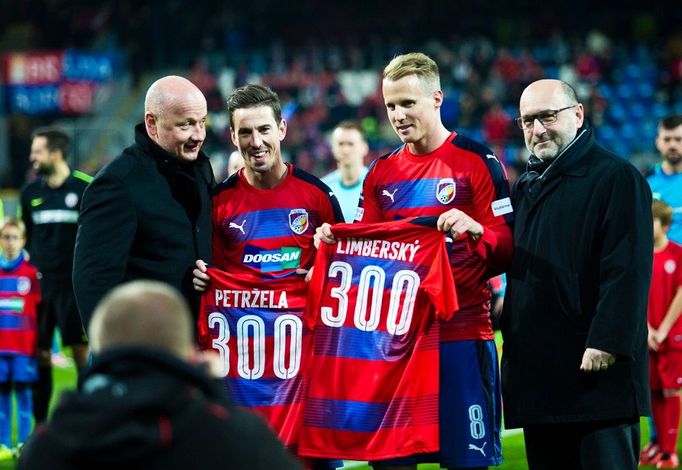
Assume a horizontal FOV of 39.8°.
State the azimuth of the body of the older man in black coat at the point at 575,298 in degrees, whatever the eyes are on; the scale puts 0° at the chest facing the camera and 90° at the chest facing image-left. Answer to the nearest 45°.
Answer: approximately 45°

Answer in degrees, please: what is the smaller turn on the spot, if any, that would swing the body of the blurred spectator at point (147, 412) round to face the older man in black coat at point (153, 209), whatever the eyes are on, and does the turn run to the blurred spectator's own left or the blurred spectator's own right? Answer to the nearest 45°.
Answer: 0° — they already face them

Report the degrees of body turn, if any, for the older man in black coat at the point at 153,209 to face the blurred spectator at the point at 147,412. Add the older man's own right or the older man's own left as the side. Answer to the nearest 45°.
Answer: approximately 45° to the older man's own right

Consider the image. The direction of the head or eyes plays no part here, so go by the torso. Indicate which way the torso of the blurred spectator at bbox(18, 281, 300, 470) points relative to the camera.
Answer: away from the camera

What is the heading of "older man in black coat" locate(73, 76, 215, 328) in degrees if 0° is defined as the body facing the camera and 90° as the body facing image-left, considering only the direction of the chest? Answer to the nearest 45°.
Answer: approximately 315°

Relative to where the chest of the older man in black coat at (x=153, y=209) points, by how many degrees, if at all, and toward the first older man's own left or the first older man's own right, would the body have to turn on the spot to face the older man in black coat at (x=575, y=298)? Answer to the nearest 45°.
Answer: approximately 45° to the first older man's own left

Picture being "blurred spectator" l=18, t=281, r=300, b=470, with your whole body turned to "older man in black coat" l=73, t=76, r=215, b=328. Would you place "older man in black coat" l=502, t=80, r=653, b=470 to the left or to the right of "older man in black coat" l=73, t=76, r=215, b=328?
right

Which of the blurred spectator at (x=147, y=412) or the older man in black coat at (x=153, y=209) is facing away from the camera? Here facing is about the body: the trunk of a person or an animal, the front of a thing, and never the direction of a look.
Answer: the blurred spectator

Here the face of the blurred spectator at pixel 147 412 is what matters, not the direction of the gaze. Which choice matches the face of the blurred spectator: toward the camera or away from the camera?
away from the camera

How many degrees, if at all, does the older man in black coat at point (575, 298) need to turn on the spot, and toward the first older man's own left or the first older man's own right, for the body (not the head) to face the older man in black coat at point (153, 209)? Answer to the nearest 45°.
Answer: approximately 45° to the first older man's own right
